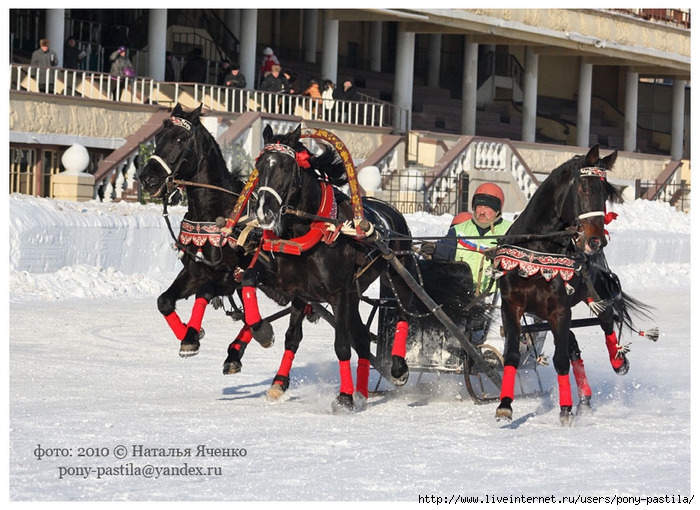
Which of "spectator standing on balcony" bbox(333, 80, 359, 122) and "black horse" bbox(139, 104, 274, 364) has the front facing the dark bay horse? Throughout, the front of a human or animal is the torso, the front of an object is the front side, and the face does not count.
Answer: the spectator standing on balcony

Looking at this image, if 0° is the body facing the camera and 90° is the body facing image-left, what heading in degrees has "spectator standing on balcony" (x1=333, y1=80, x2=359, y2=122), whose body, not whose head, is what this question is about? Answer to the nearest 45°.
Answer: approximately 0°

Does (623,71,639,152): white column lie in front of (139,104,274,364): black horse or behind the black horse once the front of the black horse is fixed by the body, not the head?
behind

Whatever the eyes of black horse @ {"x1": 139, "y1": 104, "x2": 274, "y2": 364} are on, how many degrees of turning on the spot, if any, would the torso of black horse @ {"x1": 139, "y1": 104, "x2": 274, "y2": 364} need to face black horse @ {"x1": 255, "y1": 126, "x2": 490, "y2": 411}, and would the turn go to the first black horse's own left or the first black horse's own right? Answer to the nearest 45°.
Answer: approximately 90° to the first black horse's own left

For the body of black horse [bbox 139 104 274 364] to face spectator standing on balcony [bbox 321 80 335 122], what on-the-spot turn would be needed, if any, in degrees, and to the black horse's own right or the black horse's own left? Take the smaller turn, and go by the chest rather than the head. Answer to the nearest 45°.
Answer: approximately 135° to the black horse's own right

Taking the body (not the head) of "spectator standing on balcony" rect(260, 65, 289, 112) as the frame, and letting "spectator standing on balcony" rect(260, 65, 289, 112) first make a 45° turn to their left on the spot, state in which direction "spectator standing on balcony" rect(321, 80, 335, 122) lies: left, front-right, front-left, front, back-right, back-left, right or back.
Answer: left
